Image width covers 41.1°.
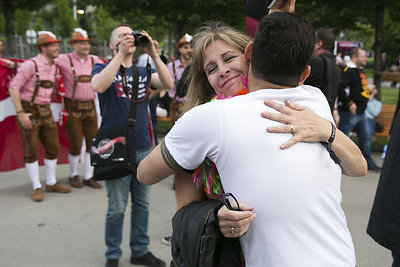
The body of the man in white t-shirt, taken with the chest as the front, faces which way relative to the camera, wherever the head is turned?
away from the camera

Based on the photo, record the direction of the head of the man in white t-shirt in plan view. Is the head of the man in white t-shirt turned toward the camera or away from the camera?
away from the camera

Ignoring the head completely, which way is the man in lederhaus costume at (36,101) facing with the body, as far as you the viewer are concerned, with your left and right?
facing the viewer and to the right of the viewer

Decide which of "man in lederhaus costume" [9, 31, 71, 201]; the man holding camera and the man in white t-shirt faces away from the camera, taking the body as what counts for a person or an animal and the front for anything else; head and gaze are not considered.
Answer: the man in white t-shirt

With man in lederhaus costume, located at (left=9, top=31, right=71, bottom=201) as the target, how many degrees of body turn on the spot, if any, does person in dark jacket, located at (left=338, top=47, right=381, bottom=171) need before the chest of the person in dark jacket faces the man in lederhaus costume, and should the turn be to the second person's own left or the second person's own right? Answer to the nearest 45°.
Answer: approximately 135° to the second person's own right

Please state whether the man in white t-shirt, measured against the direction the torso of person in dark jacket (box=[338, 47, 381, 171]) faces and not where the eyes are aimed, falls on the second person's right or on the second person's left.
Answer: on the second person's right

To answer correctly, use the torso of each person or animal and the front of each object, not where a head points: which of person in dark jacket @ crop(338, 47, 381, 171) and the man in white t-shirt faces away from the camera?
the man in white t-shirt

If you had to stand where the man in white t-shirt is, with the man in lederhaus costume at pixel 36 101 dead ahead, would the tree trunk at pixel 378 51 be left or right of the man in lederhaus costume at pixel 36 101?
right
